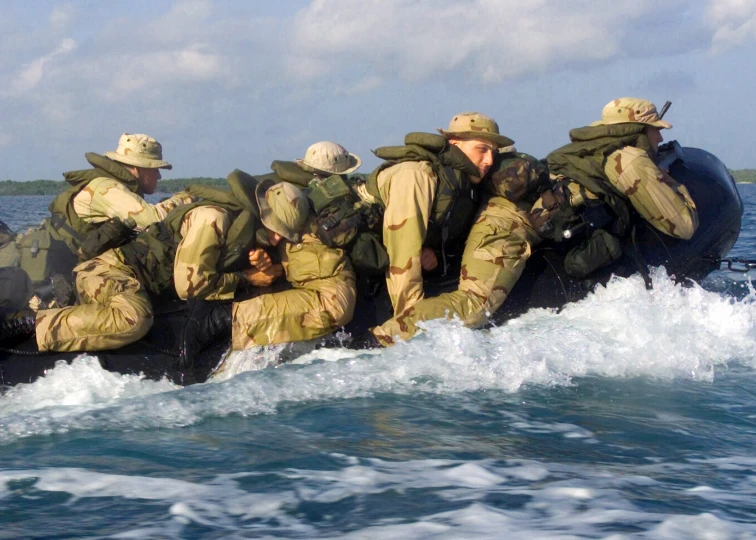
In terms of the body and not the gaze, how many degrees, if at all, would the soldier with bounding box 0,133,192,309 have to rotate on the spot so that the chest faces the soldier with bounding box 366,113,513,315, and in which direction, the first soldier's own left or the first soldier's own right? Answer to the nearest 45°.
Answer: approximately 45° to the first soldier's own right

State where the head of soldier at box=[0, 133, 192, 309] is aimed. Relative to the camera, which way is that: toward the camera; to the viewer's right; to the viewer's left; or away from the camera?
to the viewer's right

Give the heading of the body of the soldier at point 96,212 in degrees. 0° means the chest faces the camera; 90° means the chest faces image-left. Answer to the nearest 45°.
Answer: approximately 270°

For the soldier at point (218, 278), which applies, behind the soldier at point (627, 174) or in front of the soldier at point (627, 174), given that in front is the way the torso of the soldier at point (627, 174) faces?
behind

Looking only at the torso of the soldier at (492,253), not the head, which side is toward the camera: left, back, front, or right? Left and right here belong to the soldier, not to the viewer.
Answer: right

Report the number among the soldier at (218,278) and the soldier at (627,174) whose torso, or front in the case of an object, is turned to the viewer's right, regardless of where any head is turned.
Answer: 2

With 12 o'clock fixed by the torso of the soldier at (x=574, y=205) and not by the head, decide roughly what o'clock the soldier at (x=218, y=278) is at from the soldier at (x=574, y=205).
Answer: the soldier at (x=218, y=278) is roughly at 5 o'clock from the soldier at (x=574, y=205).

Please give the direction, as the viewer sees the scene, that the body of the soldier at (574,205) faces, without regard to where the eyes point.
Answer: to the viewer's right

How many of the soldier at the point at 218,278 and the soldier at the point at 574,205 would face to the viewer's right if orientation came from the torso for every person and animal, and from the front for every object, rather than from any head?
2

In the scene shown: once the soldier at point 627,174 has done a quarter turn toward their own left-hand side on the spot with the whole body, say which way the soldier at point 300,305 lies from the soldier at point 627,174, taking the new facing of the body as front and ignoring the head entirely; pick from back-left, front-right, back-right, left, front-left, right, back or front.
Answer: back-left

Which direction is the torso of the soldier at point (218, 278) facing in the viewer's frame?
to the viewer's right

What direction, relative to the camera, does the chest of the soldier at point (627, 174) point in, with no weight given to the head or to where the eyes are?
to the viewer's right

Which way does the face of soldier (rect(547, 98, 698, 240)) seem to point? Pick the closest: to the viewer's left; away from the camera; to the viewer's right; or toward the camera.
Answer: to the viewer's right

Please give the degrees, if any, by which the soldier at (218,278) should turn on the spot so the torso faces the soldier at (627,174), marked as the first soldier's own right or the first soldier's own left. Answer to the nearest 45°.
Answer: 0° — they already face them
